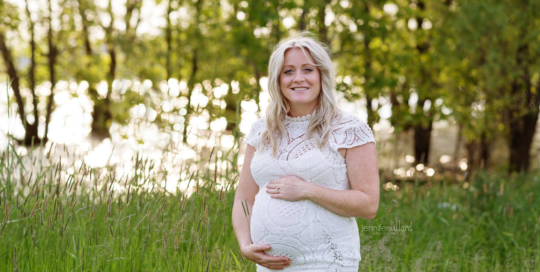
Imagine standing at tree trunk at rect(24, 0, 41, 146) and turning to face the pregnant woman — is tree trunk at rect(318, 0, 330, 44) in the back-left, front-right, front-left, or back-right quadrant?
front-left

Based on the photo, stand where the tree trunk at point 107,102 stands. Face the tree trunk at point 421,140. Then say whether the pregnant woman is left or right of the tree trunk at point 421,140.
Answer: right

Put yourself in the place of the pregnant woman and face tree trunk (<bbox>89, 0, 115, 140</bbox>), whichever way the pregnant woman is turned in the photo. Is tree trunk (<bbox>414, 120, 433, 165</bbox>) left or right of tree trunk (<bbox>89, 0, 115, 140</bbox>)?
right

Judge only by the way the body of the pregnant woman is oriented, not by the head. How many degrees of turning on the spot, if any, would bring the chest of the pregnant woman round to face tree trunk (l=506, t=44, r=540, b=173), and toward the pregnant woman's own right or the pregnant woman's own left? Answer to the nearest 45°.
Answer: approximately 180°

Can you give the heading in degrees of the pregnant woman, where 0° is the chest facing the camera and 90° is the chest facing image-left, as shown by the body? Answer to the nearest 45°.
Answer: approximately 45°

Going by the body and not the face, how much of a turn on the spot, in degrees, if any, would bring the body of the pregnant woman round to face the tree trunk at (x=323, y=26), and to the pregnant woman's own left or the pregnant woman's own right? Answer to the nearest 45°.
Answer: approximately 135° to the pregnant woman's own right

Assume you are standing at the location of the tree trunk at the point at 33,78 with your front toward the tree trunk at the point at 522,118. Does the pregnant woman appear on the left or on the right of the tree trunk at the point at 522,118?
right
